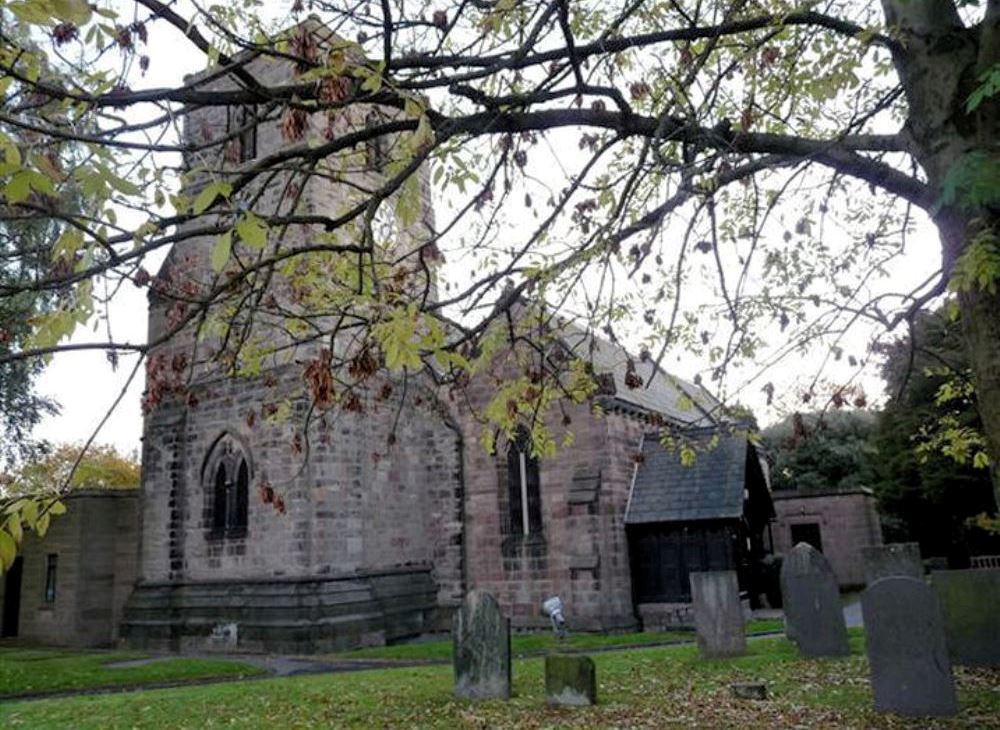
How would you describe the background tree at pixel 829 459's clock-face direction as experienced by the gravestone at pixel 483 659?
The background tree is roughly at 7 o'clock from the gravestone.

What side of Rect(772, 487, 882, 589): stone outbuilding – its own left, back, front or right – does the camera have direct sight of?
front

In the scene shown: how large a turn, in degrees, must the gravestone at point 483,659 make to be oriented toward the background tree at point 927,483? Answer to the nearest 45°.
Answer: approximately 135° to its left

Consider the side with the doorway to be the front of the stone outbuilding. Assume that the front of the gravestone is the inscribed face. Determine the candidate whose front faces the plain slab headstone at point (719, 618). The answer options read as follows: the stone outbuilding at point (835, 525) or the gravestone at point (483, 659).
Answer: the stone outbuilding

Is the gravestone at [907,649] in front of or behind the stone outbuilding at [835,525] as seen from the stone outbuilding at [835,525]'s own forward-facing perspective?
in front

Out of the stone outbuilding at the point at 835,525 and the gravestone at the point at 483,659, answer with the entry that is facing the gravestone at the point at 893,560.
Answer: the stone outbuilding

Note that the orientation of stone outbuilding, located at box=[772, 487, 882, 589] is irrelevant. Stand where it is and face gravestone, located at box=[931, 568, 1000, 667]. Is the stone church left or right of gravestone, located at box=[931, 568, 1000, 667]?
right

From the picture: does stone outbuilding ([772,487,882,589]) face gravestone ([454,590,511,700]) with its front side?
yes

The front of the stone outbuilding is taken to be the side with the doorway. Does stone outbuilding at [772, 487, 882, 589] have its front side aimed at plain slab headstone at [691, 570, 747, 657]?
yes

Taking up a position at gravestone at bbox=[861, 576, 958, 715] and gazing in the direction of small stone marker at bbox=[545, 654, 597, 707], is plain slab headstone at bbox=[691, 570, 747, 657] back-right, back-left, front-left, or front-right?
front-right

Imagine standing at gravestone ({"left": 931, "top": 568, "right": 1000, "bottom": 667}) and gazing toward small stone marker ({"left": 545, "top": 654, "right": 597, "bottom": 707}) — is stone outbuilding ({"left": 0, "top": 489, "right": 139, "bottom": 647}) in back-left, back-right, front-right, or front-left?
front-right

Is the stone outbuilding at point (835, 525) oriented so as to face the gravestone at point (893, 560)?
yes

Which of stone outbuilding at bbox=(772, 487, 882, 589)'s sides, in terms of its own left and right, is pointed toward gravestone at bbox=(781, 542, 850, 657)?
front

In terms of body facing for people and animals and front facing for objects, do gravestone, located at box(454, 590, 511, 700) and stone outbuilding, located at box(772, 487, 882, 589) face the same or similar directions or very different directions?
same or similar directions

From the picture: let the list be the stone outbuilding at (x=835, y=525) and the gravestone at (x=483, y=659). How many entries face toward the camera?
2

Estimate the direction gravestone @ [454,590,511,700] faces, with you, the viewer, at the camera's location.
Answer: facing the viewer

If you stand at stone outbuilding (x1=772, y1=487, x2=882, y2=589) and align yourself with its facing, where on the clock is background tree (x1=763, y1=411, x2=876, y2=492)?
The background tree is roughly at 6 o'clock from the stone outbuilding.

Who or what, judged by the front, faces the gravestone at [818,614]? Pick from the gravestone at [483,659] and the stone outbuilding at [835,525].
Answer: the stone outbuilding
